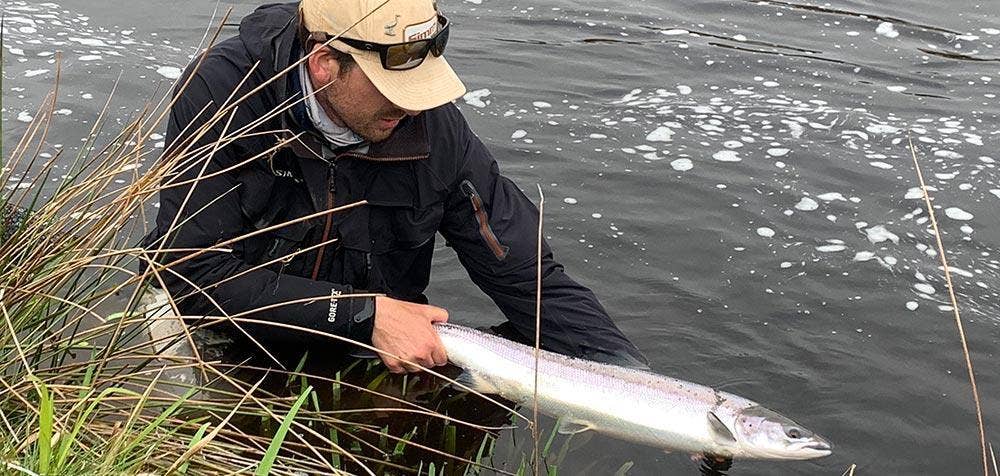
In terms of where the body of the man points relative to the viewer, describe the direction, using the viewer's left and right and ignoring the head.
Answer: facing the viewer and to the right of the viewer

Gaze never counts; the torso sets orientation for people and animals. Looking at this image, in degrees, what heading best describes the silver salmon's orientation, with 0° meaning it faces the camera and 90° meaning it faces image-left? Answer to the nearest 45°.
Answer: approximately 270°
